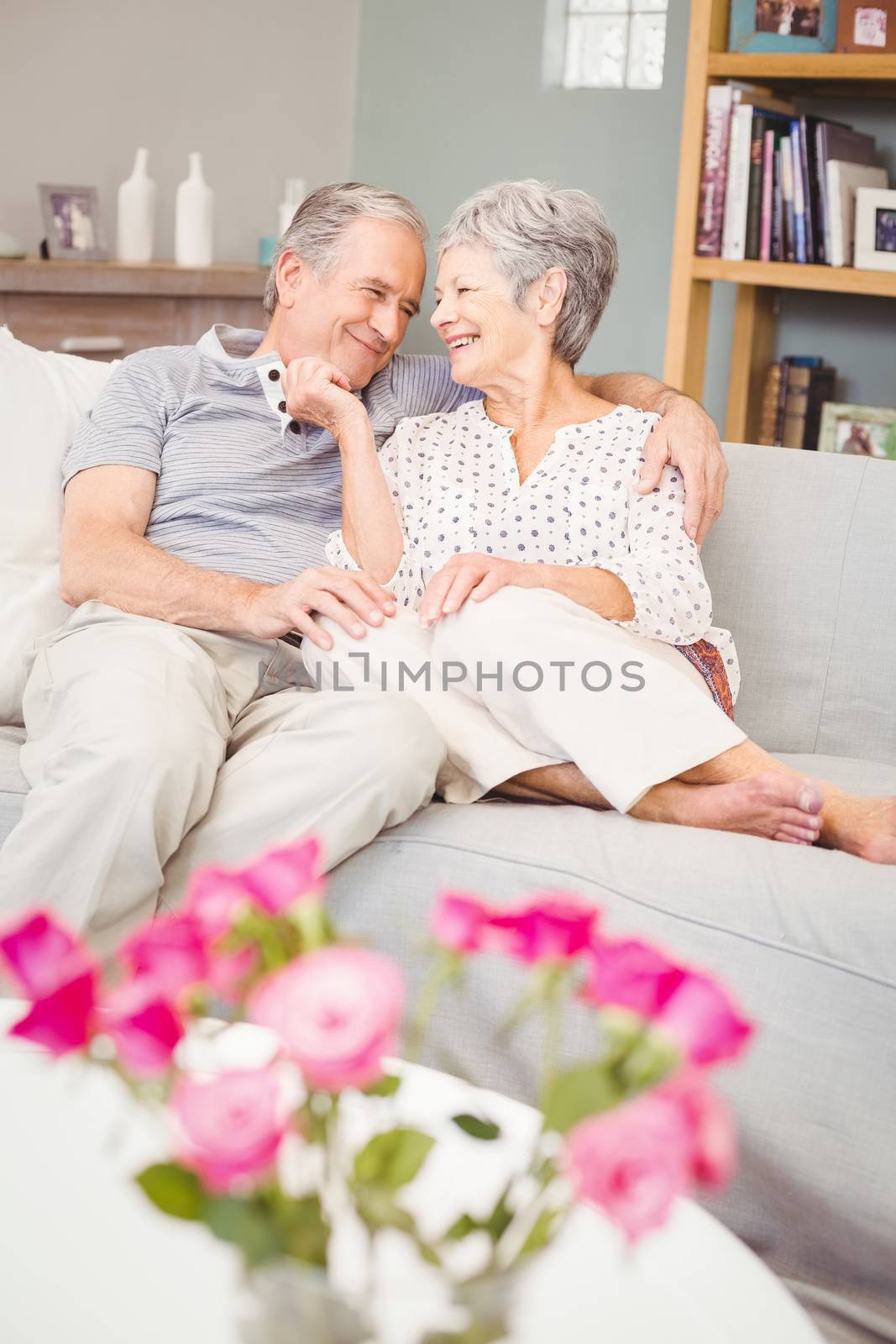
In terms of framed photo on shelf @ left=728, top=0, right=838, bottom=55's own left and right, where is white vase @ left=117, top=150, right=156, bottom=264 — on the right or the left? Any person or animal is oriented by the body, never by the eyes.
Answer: on its right

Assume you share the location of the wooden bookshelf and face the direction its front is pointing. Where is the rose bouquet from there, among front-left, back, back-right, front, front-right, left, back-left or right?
front

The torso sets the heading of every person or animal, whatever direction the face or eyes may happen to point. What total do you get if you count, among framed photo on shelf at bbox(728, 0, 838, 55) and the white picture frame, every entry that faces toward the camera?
2

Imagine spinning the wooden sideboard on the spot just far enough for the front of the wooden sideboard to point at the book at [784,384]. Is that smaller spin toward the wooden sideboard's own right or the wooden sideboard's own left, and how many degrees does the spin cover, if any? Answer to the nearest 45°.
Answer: approximately 90° to the wooden sideboard's own left

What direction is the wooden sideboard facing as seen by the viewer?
toward the camera

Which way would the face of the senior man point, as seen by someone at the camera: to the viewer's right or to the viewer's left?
to the viewer's right

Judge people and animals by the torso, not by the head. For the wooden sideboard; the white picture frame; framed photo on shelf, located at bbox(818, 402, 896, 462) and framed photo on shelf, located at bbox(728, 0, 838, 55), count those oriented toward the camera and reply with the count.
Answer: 4

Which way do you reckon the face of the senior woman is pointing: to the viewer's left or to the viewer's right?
to the viewer's left

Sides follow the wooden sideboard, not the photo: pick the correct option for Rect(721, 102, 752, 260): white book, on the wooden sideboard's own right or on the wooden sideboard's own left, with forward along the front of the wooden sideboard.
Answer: on the wooden sideboard's own left

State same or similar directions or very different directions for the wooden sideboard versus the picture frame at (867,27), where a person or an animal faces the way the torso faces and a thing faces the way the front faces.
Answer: same or similar directions

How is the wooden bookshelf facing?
toward the camera

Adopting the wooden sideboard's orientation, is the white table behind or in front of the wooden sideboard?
in front
